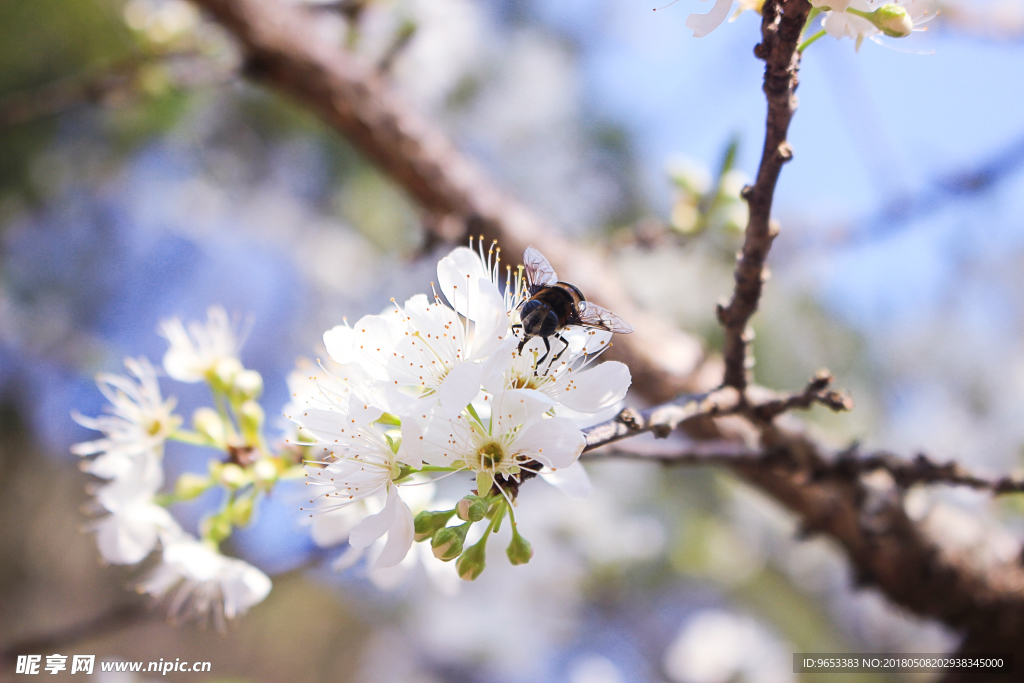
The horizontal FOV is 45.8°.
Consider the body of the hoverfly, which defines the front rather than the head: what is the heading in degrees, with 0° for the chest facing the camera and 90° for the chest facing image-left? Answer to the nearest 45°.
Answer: approximately 45°
